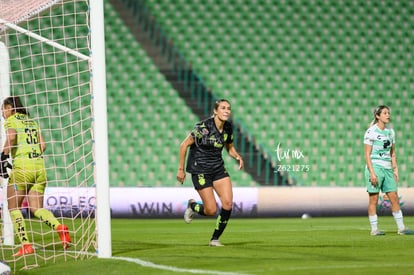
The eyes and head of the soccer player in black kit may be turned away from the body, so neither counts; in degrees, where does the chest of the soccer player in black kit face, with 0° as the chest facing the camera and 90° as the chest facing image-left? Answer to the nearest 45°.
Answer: approximately 315°

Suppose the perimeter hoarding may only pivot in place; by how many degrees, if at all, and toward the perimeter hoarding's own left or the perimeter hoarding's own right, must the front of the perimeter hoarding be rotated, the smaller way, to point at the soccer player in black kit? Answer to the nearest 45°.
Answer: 0° — it already faces them

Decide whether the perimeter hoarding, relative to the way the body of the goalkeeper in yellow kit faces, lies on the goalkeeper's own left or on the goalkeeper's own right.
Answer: on the goalkeeper's own right

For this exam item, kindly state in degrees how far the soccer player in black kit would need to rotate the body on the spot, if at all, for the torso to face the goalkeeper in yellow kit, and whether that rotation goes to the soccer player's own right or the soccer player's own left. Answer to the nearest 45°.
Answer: approximately 135° to the soccer player's own right

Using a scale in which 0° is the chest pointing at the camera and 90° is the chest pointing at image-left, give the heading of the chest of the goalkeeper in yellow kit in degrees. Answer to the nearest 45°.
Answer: approximately 135°

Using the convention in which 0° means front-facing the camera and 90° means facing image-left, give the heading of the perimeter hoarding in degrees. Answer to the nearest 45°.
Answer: approximately 0°

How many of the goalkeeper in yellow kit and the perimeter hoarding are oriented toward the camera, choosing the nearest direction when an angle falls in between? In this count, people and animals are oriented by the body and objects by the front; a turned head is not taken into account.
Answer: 1

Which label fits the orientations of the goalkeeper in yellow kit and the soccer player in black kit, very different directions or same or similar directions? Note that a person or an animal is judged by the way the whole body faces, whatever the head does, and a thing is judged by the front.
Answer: very different directions
